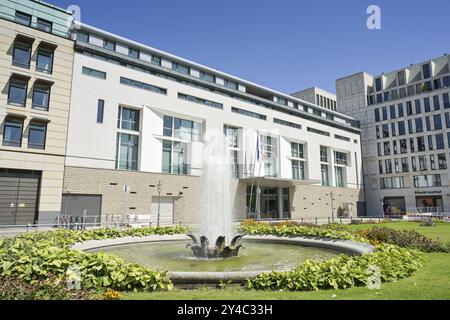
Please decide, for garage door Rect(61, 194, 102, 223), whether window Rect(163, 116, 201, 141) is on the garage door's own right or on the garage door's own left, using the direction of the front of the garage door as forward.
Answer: on the garage door's own left

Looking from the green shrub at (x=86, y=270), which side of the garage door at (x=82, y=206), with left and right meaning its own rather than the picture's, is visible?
front

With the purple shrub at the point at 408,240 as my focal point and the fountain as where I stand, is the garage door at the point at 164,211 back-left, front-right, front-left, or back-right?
back-left

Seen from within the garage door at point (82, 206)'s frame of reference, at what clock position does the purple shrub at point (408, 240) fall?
The purple shrub is roughly at 11 o'clock from the garage door.

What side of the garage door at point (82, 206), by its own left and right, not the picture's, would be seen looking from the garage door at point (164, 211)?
left

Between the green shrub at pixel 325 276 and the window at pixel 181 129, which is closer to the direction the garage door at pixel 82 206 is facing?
the green shrub

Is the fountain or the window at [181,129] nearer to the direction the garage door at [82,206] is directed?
the fountain

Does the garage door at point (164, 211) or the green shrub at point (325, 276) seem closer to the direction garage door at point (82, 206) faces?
the green shrub

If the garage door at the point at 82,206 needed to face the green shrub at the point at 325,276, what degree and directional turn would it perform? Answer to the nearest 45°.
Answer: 0° — it already faces it

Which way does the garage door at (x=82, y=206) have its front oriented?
toward the camera

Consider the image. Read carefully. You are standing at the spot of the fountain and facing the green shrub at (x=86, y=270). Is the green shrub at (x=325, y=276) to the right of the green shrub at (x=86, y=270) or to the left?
left

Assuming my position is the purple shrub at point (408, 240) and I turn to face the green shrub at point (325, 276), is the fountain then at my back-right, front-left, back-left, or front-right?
front-right
